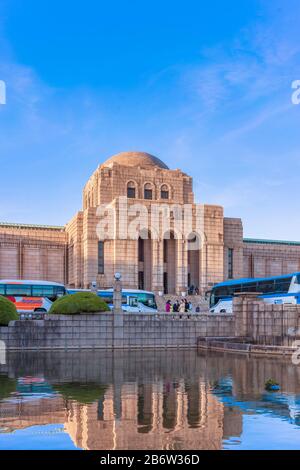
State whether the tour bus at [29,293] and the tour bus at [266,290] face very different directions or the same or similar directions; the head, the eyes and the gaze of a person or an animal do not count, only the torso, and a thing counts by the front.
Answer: very different directions

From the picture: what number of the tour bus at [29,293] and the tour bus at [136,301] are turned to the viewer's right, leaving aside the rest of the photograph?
2

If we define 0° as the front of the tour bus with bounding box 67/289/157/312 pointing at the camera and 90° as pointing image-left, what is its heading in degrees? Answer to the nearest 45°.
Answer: approximately 270°

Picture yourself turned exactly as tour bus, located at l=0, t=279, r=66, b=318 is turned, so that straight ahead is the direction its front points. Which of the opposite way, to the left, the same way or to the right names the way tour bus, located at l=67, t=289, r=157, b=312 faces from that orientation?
the same way

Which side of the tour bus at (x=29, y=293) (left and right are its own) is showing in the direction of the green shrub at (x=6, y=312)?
right

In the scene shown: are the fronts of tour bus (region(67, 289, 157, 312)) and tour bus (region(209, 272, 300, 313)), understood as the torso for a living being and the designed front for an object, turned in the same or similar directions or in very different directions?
very different directions

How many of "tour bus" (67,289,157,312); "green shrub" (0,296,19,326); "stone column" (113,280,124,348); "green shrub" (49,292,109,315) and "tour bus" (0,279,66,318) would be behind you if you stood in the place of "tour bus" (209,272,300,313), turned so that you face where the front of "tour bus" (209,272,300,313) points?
0

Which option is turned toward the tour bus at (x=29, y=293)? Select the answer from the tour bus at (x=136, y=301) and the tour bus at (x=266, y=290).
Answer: the tour bus at (x=266, y=290)

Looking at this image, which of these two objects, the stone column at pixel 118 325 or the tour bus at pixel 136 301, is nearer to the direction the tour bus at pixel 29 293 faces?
the tour bus

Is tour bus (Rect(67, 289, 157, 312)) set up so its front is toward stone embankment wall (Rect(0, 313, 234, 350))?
no

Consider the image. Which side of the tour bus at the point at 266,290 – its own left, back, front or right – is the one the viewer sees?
left
